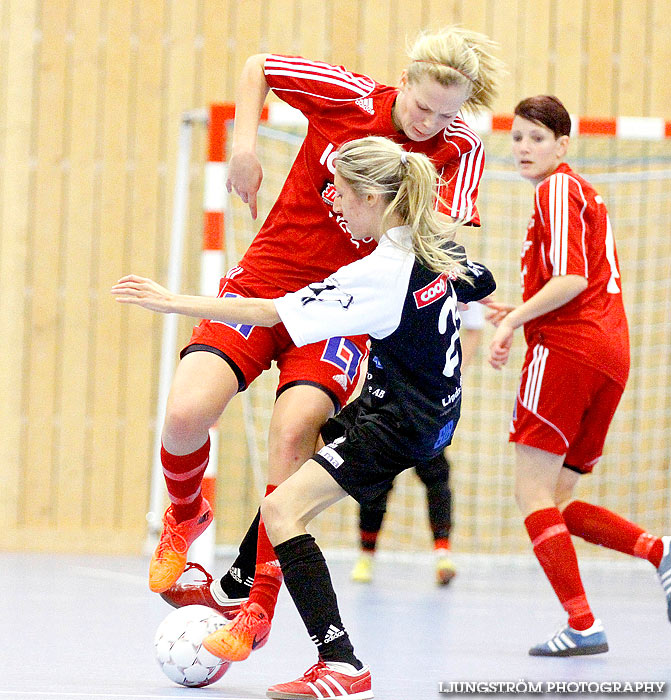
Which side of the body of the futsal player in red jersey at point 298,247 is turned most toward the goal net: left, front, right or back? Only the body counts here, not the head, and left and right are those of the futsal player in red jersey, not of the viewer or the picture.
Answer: back

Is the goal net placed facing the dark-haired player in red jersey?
yes

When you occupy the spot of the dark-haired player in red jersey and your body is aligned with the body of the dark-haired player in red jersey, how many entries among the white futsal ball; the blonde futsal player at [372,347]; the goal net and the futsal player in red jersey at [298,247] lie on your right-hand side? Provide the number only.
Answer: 1

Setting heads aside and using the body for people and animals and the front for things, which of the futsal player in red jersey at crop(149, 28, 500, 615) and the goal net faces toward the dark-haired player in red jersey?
the goal net

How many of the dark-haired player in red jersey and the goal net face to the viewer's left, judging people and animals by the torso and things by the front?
1

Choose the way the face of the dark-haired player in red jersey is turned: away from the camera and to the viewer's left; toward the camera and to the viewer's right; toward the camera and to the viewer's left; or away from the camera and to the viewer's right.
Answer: toward the camera and to the viewer's left

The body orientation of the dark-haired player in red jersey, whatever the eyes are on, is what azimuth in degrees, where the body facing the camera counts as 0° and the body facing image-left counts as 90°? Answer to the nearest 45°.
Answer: approximately 90°

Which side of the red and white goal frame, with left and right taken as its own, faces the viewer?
front

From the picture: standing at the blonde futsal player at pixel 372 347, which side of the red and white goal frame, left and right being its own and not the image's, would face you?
front

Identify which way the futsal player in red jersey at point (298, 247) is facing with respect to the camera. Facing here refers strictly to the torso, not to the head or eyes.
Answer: toward the camera

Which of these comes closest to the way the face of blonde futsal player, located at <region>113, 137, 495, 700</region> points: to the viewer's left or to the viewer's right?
to the viewer's left

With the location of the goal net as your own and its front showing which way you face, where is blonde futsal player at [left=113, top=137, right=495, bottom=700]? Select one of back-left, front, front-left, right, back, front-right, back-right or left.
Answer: front

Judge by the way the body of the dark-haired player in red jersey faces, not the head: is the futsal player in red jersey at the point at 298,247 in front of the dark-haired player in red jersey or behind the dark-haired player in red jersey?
in front

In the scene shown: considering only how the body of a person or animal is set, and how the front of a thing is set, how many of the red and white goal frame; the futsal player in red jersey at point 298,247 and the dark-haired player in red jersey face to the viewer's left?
1
